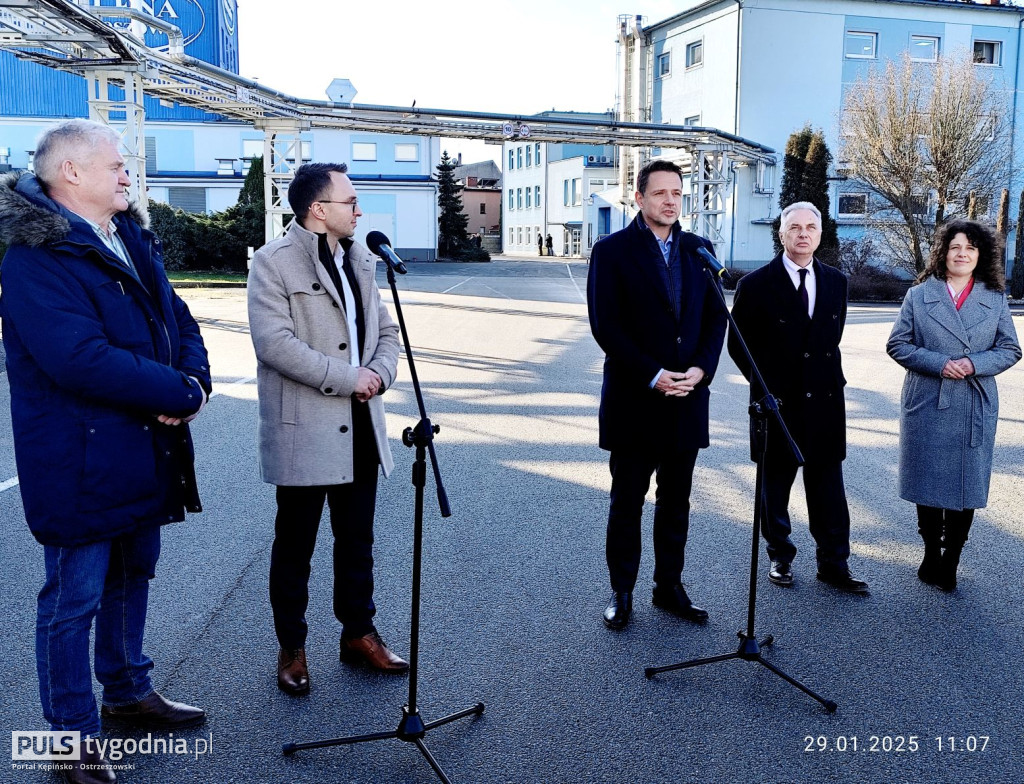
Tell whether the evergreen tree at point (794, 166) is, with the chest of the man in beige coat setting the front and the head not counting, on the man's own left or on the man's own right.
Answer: on the man's own left

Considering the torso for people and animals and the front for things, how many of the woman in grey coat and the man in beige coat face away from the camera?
0

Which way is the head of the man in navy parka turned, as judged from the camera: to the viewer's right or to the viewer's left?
to the viewer's right

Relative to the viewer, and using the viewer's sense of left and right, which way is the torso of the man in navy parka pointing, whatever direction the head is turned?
facing the viewer and to the right of the viewer

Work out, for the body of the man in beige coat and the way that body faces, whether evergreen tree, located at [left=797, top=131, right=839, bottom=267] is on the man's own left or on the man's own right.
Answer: on the man's own left

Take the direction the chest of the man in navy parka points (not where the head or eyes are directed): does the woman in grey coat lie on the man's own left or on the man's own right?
on the man's own left

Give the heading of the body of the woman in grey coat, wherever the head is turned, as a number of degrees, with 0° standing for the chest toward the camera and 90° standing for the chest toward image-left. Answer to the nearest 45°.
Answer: approximately 0°

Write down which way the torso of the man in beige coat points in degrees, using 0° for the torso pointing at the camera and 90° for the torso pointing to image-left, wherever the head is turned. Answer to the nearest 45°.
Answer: approximately 315°

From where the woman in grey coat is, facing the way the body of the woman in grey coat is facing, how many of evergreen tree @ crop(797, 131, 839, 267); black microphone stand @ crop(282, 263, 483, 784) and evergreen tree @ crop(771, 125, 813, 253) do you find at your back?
2

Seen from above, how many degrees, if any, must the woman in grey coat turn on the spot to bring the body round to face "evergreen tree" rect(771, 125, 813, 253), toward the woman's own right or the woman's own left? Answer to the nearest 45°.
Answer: approximately 180°

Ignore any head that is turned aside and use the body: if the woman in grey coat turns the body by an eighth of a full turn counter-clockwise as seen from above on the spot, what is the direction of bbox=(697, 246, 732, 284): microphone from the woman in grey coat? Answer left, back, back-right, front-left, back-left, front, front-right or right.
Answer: right

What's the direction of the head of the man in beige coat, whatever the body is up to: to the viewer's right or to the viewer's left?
to the viewer's right

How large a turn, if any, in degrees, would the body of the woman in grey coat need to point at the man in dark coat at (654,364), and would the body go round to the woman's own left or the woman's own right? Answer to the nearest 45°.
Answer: approximately 45° to the woman's own right
